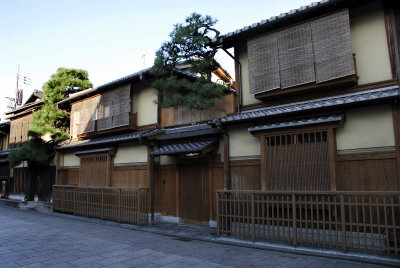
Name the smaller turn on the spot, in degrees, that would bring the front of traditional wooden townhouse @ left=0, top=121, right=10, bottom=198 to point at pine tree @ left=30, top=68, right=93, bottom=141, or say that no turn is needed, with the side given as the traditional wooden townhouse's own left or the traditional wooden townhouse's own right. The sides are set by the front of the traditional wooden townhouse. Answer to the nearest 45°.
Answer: approximately 45° to the traditional wooden townhouse's own left

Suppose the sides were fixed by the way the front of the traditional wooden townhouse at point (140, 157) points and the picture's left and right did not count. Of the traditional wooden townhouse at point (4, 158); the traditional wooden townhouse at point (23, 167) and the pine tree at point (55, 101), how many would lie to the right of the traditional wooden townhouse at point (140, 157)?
3

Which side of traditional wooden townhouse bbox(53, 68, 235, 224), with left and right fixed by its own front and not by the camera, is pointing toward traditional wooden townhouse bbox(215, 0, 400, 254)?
left

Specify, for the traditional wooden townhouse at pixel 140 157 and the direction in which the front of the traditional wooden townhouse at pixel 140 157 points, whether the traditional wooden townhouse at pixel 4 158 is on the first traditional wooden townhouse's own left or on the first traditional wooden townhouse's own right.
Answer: on the first traditional wooden townhouse's own right

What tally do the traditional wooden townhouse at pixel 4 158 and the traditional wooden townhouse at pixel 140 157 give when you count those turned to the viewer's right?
0

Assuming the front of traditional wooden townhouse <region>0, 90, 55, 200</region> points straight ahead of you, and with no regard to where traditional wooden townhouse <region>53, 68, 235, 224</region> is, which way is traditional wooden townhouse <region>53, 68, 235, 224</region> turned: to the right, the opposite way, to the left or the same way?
the same way

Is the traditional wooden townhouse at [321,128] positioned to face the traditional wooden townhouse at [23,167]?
no

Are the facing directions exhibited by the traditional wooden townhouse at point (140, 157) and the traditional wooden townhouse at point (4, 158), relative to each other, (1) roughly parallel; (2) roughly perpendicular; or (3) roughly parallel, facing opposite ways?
roughly parallel

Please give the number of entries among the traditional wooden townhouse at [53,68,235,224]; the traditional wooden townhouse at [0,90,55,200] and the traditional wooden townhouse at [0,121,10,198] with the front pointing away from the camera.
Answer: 0

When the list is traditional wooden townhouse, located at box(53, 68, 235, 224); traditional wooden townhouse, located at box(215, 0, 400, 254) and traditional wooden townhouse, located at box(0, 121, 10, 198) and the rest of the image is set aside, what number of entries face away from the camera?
0

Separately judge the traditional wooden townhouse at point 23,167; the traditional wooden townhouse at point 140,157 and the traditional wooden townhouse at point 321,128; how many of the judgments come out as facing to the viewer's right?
0

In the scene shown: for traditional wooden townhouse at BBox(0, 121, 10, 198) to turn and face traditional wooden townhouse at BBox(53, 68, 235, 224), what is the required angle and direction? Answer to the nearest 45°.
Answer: approximately 45° to its left

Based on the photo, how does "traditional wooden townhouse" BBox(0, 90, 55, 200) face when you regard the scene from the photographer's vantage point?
facing the viewer and to the left of the viewer

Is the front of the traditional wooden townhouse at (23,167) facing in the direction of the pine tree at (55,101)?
no

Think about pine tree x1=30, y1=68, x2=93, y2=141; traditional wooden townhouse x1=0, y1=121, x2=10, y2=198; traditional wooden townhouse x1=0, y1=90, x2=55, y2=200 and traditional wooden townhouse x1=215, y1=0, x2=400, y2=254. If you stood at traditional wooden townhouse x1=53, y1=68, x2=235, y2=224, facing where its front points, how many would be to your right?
3

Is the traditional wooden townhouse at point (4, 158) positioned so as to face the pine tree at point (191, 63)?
no

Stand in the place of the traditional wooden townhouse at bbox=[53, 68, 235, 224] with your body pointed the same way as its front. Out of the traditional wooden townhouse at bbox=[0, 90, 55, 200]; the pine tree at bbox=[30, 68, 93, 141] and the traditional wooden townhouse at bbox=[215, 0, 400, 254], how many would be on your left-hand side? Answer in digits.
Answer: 1
